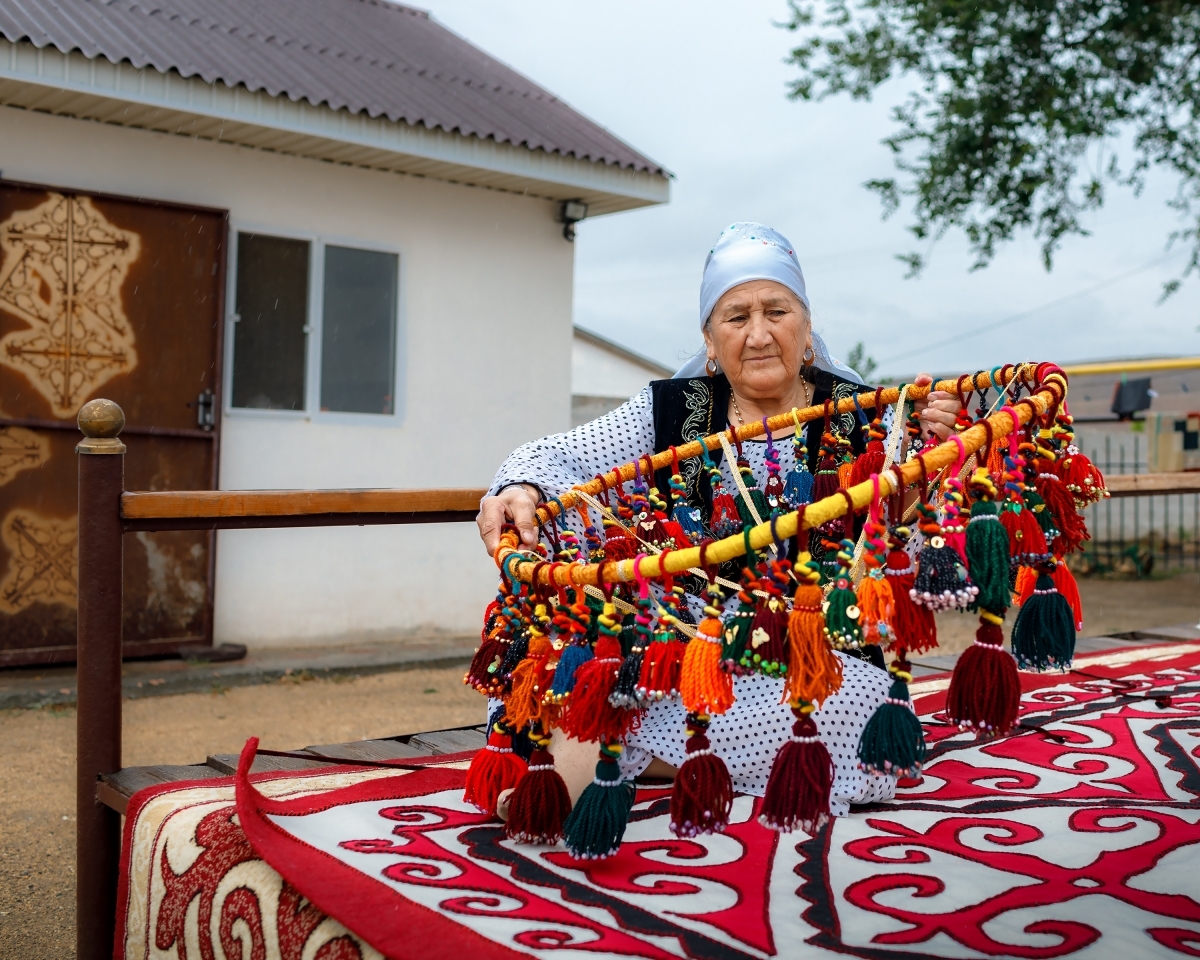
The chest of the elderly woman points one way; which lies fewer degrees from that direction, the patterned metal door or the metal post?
the metal post

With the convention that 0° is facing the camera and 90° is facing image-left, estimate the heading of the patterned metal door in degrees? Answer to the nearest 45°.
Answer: approximately 315°

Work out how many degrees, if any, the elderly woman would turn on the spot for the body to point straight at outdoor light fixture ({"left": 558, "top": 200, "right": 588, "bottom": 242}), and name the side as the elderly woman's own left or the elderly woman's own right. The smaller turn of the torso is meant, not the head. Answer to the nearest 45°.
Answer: approximately 180°

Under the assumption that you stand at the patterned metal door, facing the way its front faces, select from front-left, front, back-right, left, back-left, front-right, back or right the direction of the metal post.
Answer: front-right

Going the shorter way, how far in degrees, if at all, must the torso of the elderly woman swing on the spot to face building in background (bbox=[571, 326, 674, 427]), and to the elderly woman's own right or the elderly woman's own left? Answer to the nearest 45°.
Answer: approximately 180°

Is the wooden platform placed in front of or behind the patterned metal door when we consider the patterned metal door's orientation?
in front

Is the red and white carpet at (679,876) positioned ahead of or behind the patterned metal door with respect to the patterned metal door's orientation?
ahead

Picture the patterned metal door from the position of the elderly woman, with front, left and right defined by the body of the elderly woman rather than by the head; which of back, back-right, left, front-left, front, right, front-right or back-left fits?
back-right
